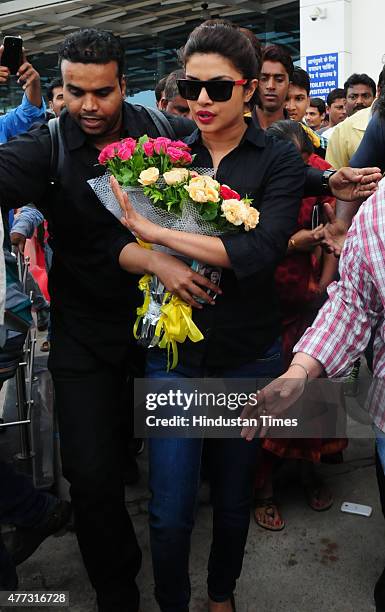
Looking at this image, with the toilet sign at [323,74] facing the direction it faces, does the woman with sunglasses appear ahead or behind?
ahead

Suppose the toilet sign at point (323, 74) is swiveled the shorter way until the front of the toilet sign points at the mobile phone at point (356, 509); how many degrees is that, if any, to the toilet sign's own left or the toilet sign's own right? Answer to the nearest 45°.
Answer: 0° — it already faces it

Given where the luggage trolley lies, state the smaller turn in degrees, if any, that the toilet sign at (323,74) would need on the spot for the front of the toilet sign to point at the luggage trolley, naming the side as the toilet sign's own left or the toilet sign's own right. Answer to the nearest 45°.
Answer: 0° — it already faces it

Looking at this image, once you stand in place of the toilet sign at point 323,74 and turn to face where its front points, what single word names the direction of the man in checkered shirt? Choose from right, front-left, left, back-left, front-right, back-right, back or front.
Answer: front

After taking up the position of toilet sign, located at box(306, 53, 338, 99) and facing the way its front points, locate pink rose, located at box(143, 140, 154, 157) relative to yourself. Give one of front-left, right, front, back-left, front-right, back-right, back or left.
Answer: front

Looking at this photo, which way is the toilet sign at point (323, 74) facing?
toward the camera

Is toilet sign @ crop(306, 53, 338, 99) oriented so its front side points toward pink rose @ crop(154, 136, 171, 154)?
yes

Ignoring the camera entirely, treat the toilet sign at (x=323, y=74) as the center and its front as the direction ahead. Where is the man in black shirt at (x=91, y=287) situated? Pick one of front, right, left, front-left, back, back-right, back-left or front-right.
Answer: front

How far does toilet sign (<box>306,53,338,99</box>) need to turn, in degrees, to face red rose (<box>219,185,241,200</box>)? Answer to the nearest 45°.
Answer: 0° — it already faces it
